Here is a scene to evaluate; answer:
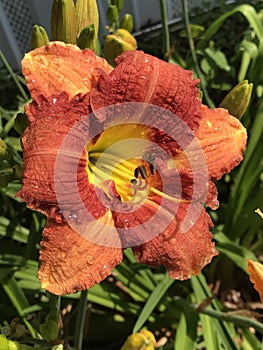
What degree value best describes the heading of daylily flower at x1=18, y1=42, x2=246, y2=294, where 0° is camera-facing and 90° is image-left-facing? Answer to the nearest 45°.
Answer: approximately 0°
